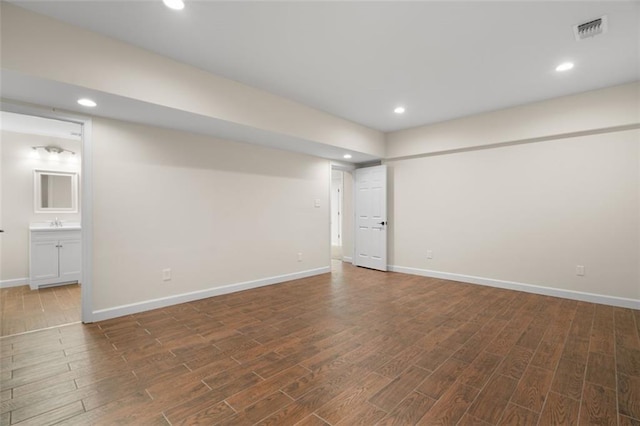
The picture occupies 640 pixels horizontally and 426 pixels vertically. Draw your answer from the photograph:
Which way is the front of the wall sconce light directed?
toward the camera

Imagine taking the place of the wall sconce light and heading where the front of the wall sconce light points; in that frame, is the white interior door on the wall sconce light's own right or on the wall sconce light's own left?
on the wall sconce light's own left
